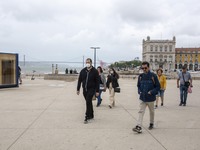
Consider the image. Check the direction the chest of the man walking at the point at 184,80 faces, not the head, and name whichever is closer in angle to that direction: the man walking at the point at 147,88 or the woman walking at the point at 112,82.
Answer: the man walking

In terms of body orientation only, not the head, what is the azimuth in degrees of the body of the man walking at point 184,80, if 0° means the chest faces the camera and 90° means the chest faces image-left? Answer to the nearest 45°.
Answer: approximately 0°

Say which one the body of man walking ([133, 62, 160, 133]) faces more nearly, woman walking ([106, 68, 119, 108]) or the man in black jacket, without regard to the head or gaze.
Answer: the man in black jacket

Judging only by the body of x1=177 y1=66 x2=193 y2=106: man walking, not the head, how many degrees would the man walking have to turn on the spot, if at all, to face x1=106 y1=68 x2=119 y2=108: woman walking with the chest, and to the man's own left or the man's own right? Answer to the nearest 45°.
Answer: approximately 45° to the man's own right

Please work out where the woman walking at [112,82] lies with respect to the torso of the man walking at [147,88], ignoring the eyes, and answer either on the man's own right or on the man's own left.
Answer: on the man's own right

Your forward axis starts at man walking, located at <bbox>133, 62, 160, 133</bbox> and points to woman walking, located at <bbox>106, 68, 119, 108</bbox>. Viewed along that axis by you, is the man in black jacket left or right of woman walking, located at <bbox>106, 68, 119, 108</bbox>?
left

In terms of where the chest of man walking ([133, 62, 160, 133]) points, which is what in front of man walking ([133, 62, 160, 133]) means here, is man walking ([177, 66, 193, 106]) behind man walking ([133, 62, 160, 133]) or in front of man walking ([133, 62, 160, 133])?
behind

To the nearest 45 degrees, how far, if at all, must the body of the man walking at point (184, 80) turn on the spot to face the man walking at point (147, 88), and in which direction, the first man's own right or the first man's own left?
0° — they already face them
